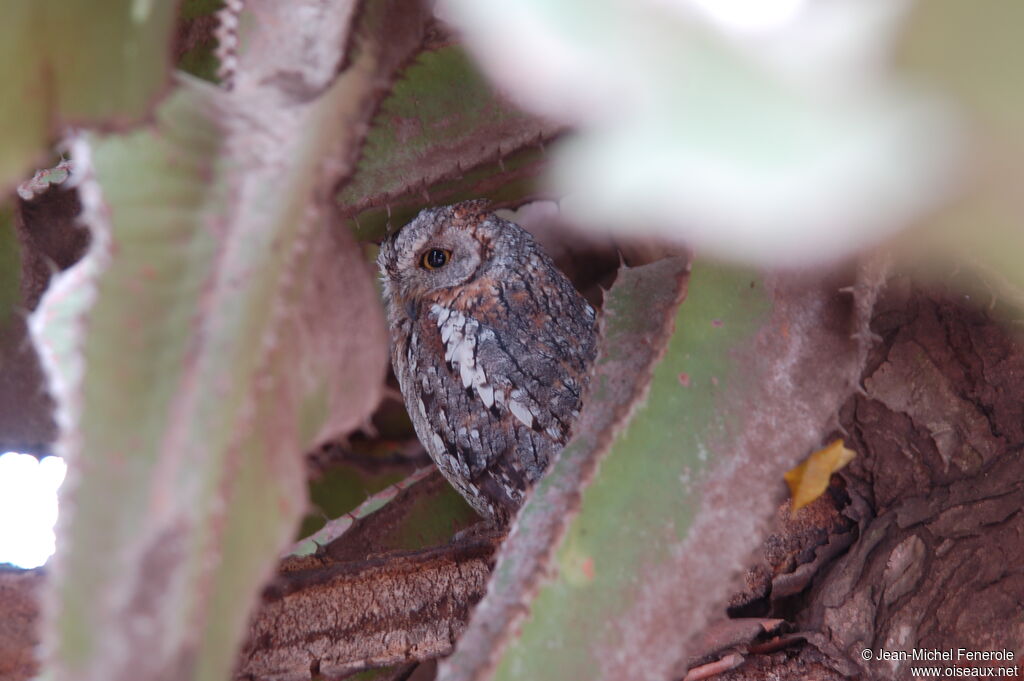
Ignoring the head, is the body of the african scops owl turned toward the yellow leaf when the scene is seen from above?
no

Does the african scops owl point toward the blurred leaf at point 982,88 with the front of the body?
no

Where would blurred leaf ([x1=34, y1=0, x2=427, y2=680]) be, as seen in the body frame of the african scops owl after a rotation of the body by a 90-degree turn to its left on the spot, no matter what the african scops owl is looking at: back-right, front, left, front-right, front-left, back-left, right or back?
front

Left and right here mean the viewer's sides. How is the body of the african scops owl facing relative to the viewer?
facing to the left of the viewer
